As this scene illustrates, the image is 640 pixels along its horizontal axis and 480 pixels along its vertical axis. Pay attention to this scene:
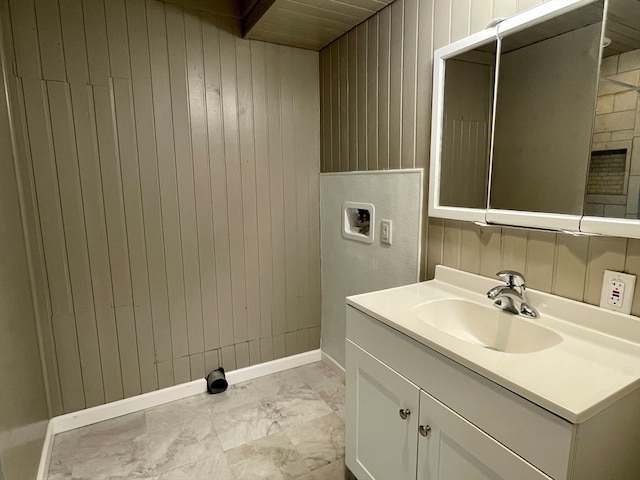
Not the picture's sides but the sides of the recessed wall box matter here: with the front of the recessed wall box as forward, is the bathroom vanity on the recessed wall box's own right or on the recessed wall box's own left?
on the recessed wall box's own left

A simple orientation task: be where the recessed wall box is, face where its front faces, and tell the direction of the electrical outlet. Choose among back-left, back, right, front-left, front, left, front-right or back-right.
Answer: left

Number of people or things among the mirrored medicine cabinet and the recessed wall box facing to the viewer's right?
0

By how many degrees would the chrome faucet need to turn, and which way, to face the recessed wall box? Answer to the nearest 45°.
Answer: approximately 90° to its right

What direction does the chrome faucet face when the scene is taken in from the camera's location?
facing the viewer and to the left of the viewer

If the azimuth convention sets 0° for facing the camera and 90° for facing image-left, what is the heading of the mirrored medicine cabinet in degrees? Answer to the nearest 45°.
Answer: approximately 45°

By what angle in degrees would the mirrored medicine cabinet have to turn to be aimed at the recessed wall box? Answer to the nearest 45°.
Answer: approximately 90° to its right

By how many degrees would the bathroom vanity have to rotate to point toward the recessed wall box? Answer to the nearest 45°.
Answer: approximately 90° to its right
